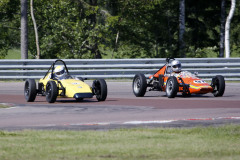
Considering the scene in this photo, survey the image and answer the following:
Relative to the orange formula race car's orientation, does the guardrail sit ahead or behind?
behind
